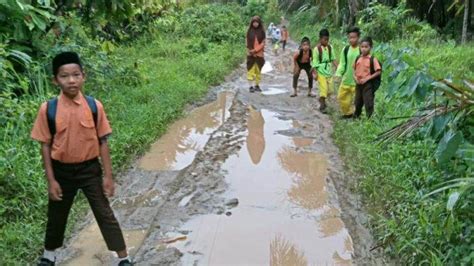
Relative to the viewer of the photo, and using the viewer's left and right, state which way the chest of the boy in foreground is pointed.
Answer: facing the viewer

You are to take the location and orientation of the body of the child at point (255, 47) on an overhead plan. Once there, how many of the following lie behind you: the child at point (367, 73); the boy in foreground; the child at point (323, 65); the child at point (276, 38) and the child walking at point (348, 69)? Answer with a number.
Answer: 1

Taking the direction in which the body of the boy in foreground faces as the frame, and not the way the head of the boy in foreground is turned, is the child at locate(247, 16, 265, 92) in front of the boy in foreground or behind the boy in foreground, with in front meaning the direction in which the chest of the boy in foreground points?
behind

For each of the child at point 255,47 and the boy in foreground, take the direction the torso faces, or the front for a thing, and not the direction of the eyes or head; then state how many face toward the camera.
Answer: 2

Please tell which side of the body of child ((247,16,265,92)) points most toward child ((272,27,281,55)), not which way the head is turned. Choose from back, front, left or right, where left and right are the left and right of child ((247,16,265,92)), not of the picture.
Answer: back

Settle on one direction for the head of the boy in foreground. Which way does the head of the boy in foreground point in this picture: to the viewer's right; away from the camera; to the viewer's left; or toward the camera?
toward the camera

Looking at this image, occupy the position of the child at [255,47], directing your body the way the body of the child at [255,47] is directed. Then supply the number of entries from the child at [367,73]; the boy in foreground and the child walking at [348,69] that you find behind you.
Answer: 0

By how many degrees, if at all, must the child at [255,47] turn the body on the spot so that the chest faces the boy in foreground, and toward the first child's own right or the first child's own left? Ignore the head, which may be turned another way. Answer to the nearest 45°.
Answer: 0° — they already face them

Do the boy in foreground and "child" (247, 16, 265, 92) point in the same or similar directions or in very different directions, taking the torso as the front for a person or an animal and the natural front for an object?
same or similar directions

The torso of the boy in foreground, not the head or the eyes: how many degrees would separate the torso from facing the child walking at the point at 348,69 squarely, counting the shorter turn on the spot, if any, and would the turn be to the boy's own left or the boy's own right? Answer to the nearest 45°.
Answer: approximately 135° to the boy's own left

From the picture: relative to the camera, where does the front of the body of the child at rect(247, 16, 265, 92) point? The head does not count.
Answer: toward the camera
